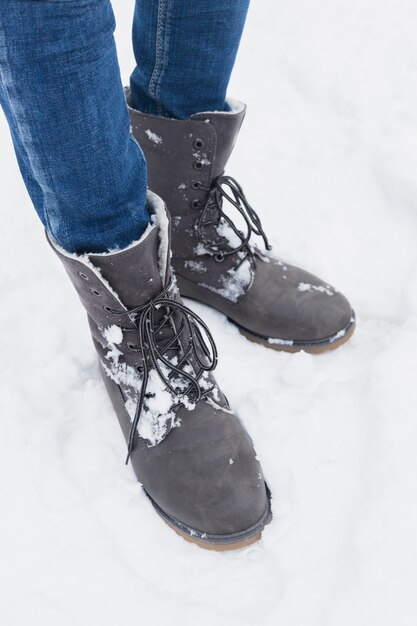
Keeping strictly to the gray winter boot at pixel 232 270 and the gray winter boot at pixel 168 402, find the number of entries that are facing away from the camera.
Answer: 0

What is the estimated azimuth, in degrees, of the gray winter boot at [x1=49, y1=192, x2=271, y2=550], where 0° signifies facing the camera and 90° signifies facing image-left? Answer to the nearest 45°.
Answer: approximately 315°
